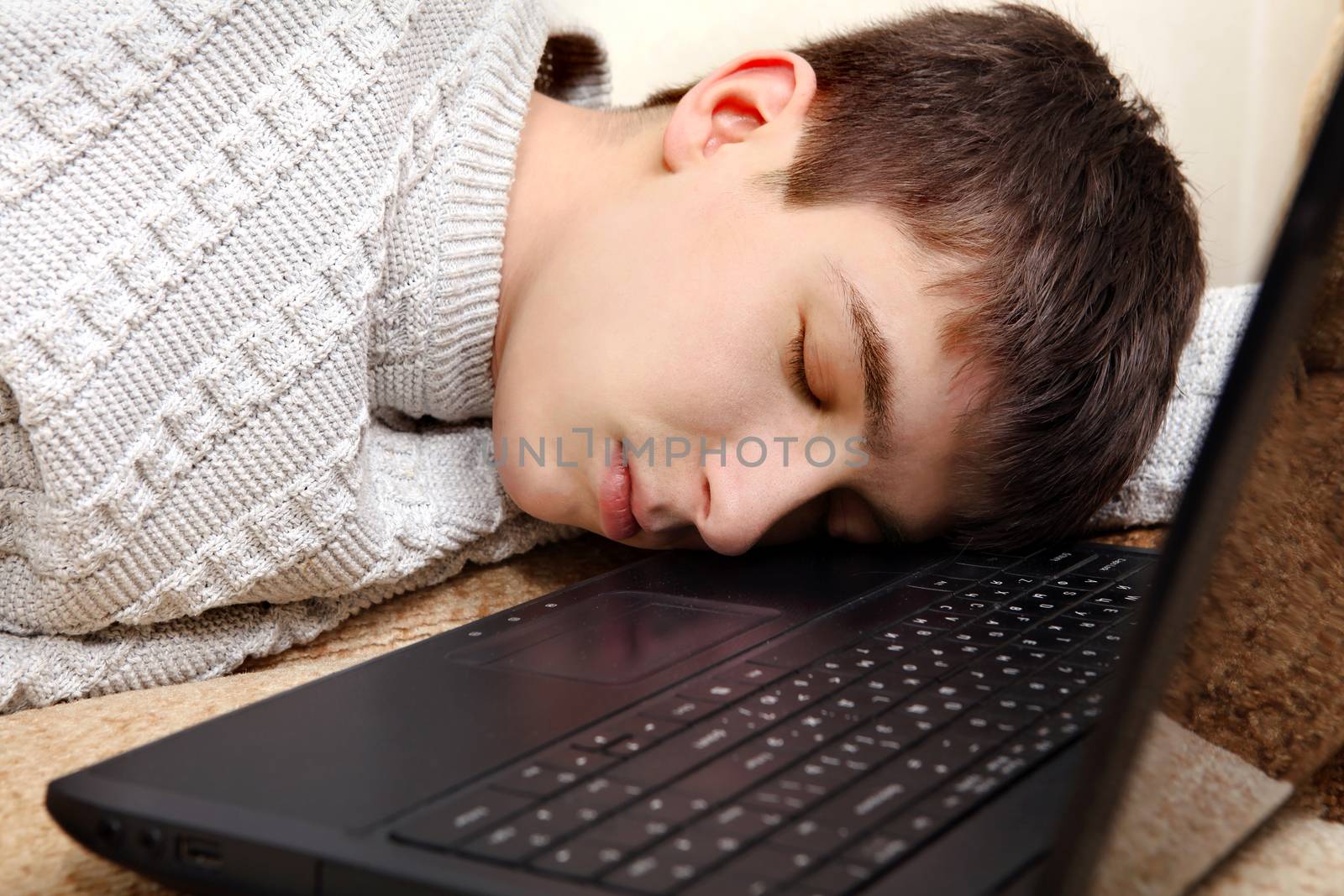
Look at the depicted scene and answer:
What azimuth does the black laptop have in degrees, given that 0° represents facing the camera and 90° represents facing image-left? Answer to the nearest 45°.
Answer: approximately 90°
